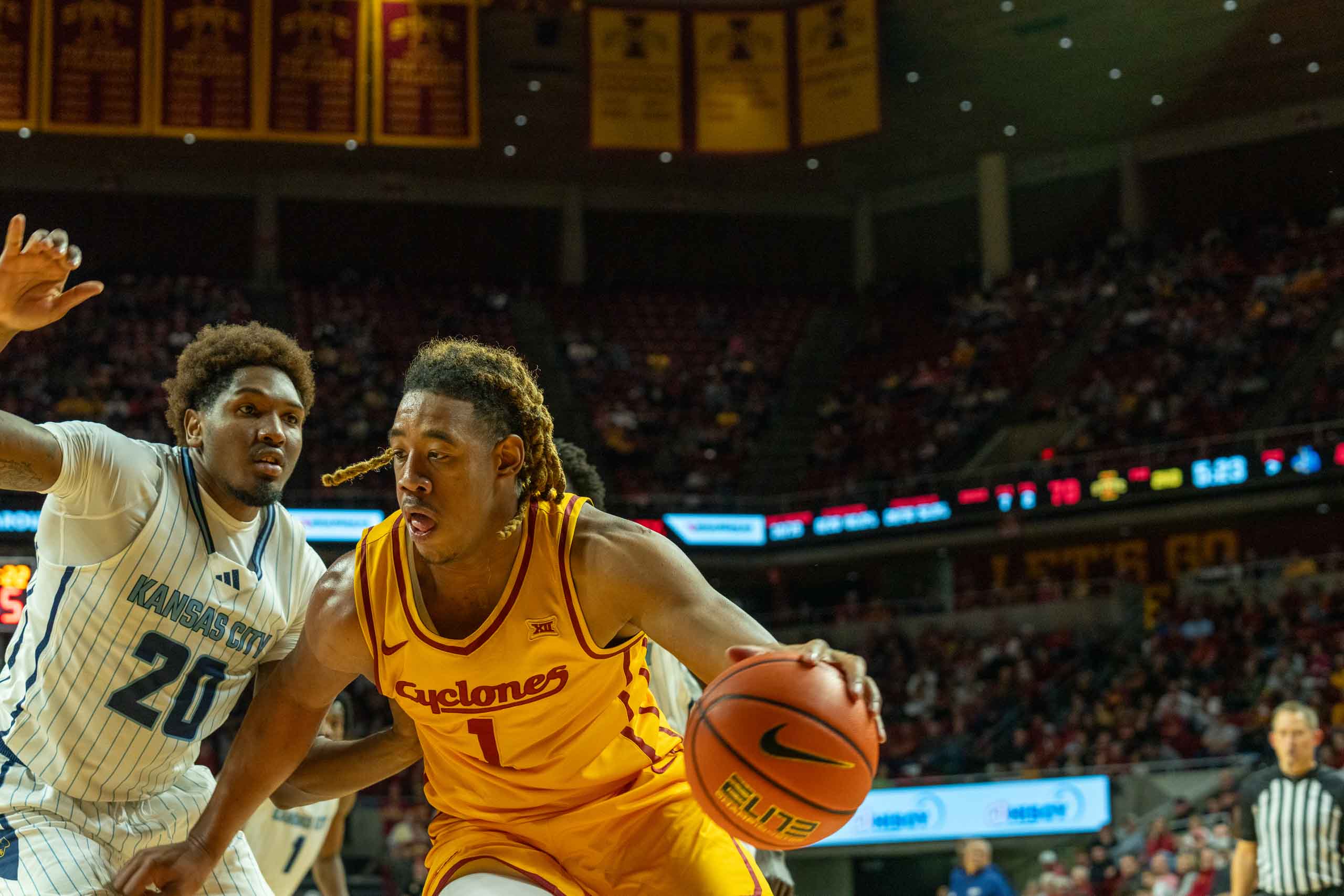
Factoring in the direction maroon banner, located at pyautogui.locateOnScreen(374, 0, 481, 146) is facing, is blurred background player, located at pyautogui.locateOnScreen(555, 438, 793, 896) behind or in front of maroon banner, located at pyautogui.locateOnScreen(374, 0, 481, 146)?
in front

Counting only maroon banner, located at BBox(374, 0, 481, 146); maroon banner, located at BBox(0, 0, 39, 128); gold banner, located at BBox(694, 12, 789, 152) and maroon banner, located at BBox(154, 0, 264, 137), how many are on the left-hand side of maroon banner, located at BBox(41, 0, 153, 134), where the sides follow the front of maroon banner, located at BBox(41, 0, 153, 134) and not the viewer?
3

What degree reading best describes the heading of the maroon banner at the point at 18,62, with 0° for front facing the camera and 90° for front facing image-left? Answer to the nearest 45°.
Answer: approximately 0°

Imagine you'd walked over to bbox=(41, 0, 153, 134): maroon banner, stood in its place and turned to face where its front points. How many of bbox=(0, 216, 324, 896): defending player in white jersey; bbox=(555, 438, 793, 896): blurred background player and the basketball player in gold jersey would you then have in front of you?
3

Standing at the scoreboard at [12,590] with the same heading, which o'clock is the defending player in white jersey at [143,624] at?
The defending player in white jersey is roughly at 12 o'clock from the scoreboard.

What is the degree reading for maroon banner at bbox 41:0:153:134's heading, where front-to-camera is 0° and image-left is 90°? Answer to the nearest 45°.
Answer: approximately 0°

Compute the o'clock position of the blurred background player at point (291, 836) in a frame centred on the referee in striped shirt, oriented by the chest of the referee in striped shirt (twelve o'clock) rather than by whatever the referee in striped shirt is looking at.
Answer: The blurred background player is roughly at 2 o'clock from the referee in striped shirt.

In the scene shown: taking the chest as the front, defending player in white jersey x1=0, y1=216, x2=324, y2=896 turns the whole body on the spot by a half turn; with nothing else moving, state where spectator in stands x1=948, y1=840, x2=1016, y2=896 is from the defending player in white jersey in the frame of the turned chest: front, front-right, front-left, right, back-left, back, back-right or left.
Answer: right

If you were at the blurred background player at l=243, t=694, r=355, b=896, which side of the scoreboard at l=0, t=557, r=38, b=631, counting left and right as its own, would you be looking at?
front

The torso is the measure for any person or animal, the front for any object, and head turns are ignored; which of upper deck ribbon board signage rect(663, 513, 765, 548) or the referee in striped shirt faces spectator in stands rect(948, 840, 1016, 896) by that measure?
the upper deck ribbon board signage

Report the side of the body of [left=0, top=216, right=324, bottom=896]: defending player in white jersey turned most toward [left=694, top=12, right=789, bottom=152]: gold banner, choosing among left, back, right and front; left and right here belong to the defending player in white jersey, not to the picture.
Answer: left
